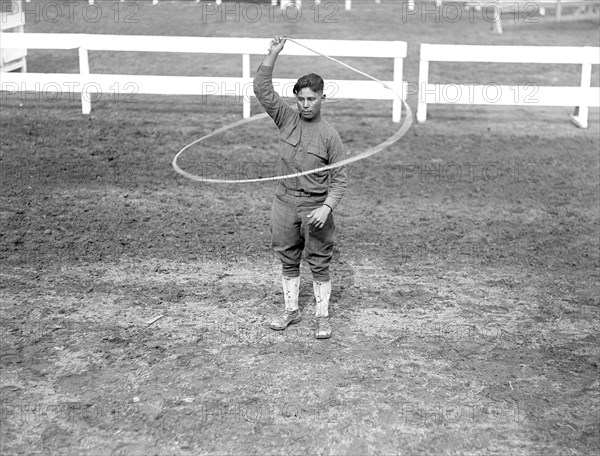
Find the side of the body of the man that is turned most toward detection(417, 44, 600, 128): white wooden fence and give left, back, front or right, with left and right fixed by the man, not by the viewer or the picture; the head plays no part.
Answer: back
